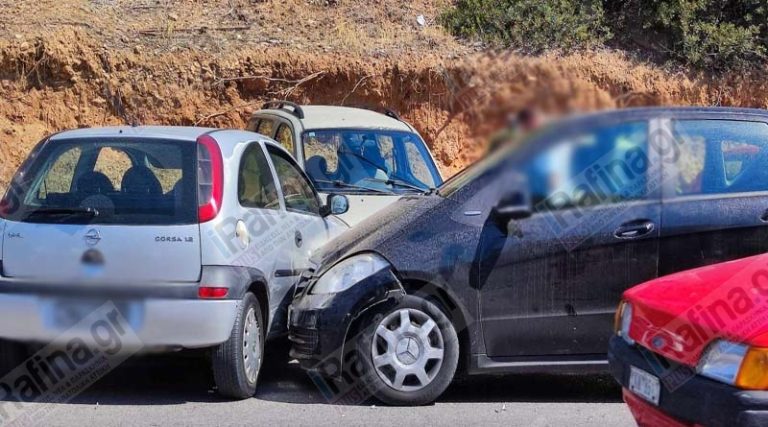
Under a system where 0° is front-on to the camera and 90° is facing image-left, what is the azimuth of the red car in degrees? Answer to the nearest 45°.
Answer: approximately 45°

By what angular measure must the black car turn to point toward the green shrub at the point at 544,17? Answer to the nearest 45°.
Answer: approximately 90° to its right

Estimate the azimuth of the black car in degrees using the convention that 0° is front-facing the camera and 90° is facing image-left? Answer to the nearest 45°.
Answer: approximately 90°

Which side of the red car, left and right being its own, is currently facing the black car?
right

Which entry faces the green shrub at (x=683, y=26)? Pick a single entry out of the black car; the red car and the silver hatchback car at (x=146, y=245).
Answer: the silver hatchback car

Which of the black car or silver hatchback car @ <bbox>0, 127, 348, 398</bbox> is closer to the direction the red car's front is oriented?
the silver hatchback car

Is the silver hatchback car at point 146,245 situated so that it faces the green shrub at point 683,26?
yes

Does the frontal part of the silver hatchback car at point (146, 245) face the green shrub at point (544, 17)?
yes

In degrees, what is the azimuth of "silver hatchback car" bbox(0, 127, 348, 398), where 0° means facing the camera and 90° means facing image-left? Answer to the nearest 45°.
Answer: approximately 225°

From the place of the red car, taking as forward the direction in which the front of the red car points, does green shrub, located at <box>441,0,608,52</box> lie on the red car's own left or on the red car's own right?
on the red car's own right

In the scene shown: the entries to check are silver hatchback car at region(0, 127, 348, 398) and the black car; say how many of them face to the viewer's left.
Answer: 1

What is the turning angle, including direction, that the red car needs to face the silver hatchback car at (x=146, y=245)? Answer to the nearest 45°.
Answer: approximately 45° to its right
